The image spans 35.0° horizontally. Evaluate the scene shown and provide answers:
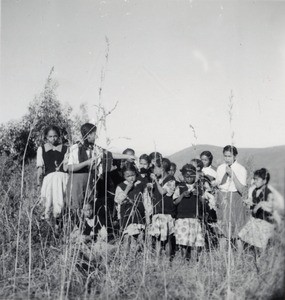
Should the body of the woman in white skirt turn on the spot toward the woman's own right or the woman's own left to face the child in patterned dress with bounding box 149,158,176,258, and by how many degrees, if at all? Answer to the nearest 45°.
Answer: approximately 90° to the woman's own left

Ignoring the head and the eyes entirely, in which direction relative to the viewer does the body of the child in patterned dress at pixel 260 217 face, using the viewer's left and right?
facing the viewer and to the left of the viewer

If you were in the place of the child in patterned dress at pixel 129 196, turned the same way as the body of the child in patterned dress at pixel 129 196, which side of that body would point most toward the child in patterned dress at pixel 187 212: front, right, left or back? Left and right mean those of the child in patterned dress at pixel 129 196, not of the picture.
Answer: left

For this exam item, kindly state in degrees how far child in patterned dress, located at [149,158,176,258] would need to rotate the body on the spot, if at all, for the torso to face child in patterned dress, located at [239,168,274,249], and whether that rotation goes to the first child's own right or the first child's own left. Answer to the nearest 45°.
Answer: approximately 90° to the first child's own left

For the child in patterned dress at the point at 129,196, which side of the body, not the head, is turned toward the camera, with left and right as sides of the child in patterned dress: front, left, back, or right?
front

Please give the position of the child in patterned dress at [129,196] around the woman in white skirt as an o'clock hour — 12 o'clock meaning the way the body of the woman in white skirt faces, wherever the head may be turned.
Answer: The child in patterned dress is roughly at 9 o'clock from the woman in white skirt.

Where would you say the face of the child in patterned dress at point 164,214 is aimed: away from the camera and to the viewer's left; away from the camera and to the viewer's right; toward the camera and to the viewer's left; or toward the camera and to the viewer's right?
toward the camera and to the viewer's left

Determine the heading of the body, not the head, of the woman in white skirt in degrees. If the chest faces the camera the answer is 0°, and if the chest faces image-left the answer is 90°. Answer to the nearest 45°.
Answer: approximately 0°

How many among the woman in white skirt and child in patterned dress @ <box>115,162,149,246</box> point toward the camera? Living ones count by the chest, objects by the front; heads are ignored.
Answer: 2

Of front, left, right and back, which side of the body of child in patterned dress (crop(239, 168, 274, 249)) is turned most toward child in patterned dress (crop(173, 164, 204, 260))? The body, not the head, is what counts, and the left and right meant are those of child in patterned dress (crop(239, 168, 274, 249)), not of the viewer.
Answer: front

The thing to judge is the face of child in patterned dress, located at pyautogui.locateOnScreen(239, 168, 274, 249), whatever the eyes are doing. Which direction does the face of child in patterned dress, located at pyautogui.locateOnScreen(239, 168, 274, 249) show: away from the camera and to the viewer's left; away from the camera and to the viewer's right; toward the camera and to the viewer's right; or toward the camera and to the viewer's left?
toward the camera and to the viewer's left
